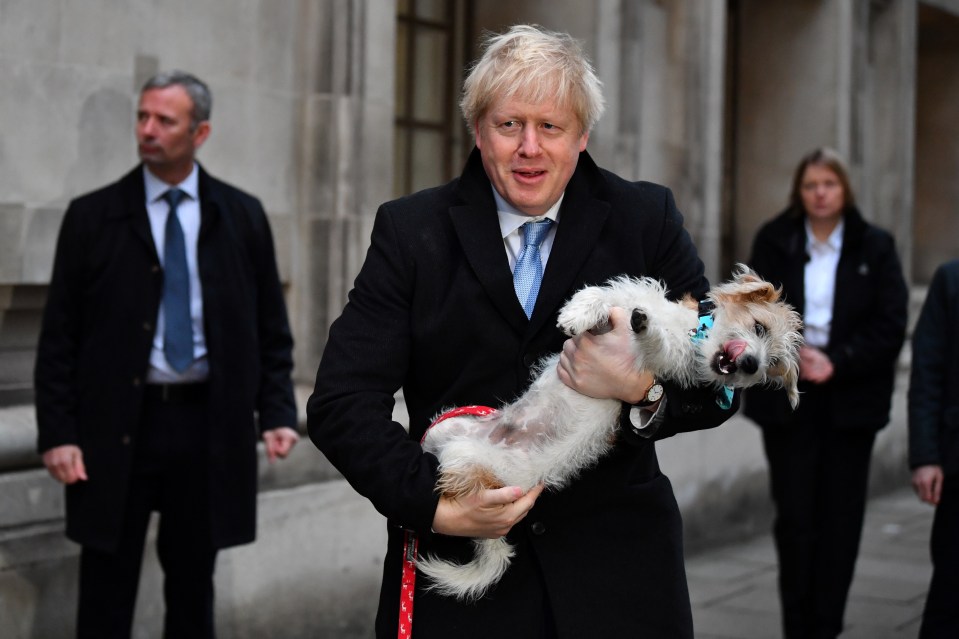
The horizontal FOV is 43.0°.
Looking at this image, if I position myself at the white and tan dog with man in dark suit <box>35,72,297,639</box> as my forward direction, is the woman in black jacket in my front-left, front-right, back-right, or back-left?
front-right

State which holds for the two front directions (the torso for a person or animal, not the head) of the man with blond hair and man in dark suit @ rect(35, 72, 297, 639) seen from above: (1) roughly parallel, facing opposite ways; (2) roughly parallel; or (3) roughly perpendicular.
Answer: roughly parallel

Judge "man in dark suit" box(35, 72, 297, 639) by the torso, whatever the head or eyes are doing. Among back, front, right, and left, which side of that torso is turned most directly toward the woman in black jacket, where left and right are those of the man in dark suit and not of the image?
left

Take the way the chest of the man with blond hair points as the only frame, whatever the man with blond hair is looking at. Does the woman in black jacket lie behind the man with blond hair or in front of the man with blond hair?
behind

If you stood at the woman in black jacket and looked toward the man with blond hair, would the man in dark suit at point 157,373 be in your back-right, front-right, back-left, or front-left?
front-right

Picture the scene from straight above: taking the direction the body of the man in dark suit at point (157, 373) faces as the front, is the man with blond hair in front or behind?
in front

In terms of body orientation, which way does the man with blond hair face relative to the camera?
toward the camera

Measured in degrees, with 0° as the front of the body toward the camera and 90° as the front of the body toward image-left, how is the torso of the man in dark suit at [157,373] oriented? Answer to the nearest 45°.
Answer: approximately 0°

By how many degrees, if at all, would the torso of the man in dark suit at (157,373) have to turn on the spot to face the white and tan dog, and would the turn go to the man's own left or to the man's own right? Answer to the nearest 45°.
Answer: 0° — they already face it

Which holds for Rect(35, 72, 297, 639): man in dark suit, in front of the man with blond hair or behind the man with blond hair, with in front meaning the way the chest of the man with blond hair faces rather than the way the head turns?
behind

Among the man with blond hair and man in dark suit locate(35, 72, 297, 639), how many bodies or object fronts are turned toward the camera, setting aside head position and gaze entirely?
2
